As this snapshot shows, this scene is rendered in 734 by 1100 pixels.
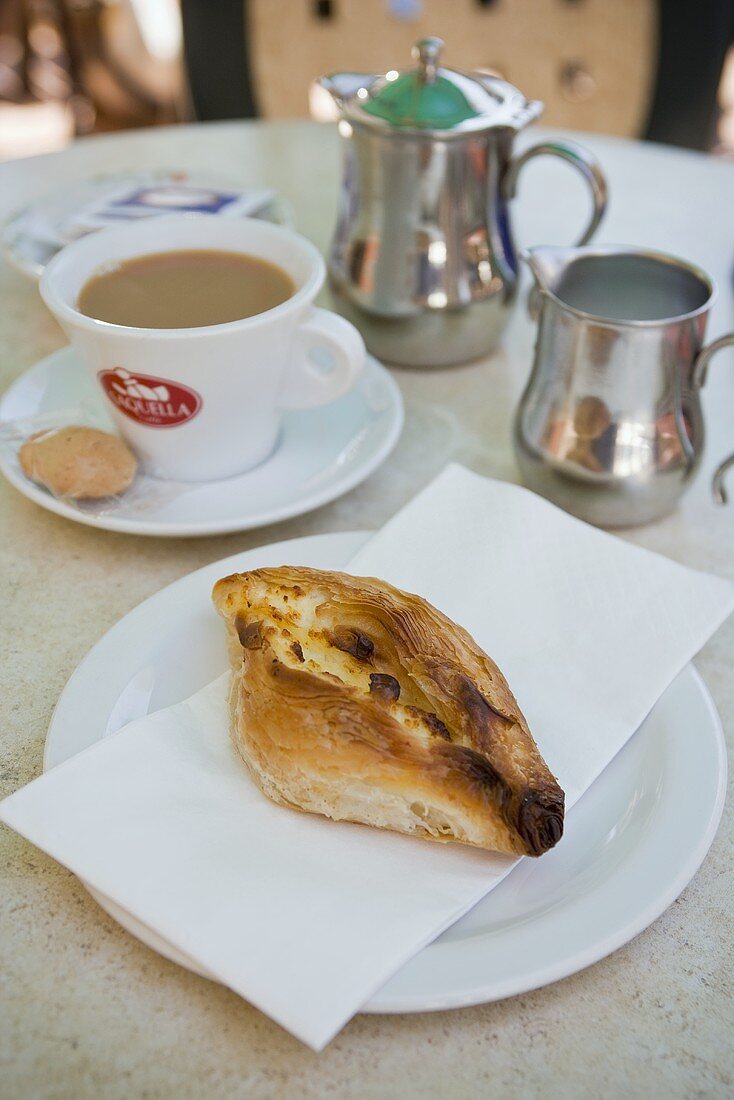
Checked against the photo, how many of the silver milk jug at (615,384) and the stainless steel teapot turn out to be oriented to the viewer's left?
2

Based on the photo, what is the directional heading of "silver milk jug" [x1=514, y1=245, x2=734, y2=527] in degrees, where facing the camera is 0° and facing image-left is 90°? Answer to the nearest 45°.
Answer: approximately 90°

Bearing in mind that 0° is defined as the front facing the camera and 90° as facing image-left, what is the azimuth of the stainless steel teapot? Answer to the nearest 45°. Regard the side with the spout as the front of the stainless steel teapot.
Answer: approximately 90°
